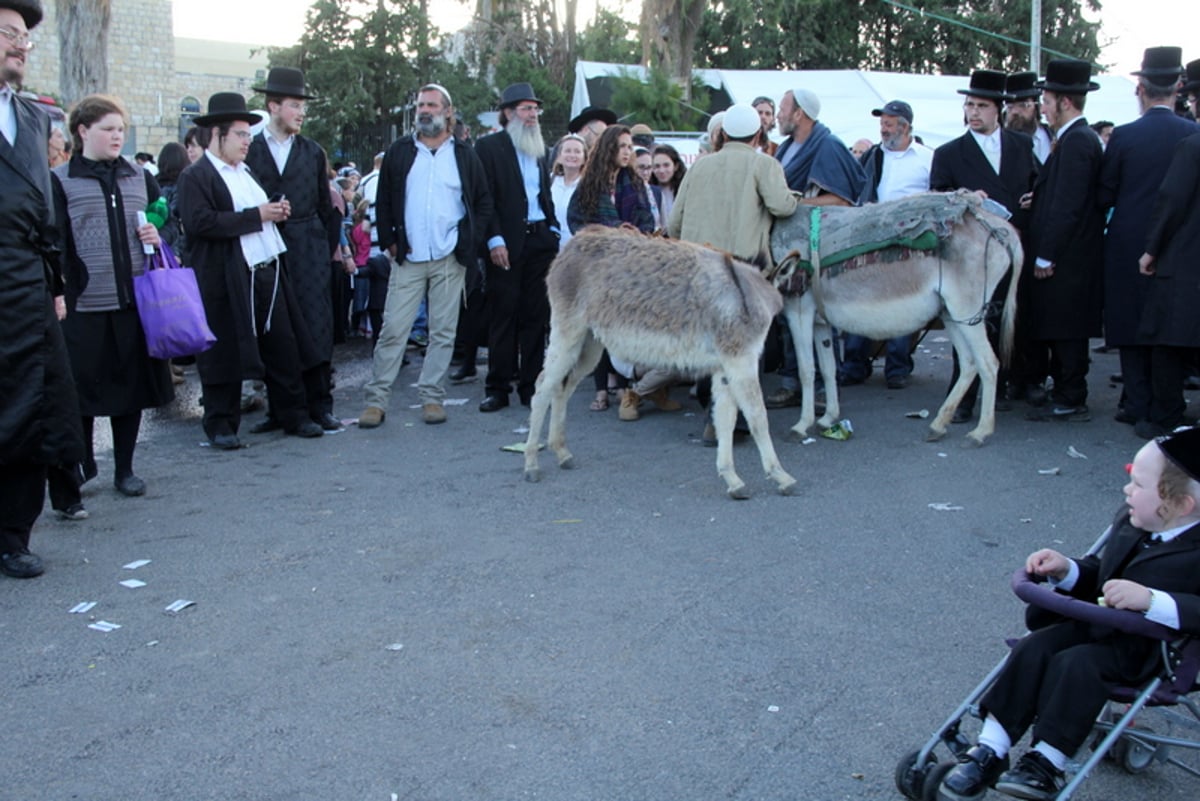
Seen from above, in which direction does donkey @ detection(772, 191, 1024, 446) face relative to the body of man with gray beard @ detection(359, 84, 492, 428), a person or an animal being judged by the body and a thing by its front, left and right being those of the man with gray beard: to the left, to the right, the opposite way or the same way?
to the right

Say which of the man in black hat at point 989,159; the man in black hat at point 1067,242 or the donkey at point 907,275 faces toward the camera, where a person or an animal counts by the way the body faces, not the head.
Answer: the man in black hat at point 989,159

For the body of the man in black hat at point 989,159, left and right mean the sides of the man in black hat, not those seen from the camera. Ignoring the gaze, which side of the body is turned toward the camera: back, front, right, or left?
front

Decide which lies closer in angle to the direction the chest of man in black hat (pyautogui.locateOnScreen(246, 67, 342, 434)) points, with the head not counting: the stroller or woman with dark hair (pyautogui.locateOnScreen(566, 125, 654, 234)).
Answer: the stroller

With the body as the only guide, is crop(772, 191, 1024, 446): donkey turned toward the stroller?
no

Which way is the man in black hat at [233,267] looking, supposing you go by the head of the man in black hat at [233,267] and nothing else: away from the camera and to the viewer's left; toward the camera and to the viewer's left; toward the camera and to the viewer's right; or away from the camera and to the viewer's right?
toward the camera and to the viewer's right

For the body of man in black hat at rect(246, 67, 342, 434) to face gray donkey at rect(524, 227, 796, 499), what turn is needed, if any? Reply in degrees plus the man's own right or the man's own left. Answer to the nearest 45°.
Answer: approximately 45° to the man's own left

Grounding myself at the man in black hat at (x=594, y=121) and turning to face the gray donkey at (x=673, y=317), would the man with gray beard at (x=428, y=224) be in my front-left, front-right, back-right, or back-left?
front-right

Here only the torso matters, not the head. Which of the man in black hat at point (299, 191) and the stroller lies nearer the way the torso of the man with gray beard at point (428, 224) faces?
the stroller

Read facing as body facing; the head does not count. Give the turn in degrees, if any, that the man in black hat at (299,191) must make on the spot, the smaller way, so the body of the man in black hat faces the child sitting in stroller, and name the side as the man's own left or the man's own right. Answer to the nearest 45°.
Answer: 0° — they already face them

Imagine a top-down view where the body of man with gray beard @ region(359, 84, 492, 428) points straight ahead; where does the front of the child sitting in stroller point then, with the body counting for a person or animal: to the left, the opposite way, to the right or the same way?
to the right

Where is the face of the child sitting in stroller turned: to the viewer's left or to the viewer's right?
to the viewer's left

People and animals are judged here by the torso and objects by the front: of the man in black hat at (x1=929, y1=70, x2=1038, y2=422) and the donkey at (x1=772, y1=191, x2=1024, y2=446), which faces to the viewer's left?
the donkey

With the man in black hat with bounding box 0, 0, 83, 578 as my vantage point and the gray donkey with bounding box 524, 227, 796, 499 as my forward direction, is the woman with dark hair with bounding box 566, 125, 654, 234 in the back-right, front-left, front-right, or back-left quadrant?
front-left

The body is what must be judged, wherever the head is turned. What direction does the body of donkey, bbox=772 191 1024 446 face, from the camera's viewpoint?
to the viewer's left

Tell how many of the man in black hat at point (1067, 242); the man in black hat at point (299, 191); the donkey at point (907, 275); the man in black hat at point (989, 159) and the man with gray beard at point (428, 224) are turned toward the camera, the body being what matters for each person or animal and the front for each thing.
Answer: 3
